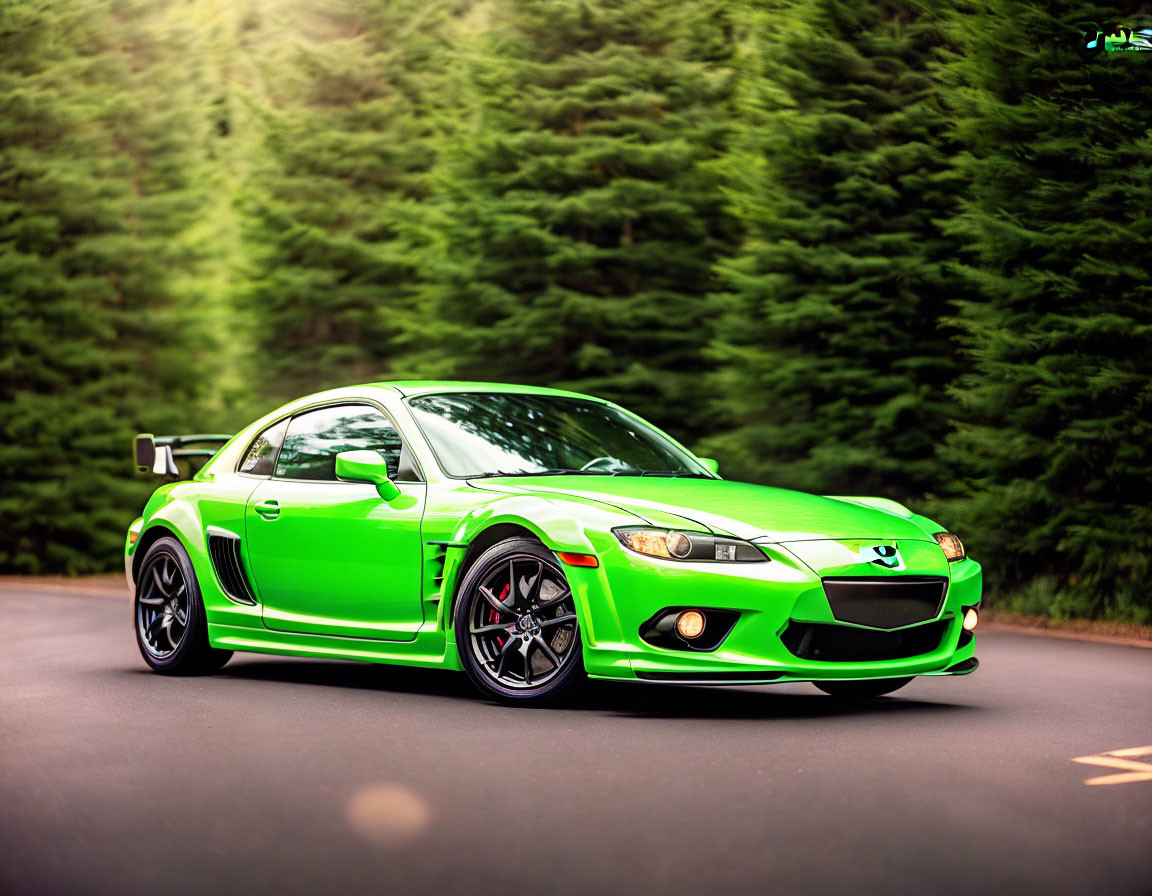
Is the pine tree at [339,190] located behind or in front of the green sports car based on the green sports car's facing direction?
behind

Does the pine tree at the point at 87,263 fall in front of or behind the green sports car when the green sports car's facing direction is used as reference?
behind

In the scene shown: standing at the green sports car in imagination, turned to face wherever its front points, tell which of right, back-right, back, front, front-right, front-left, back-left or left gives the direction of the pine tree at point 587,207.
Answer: back-left

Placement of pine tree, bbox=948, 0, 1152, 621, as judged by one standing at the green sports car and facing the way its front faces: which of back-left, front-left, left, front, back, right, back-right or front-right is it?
left

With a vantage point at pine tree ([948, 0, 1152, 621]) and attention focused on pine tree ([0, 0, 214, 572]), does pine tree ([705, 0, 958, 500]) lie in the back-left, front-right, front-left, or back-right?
front-right

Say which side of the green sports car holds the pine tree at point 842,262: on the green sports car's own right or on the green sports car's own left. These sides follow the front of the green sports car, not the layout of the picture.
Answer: on the green sports car's own left

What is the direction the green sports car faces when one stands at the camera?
facing the viewer and to the right of the viewer
